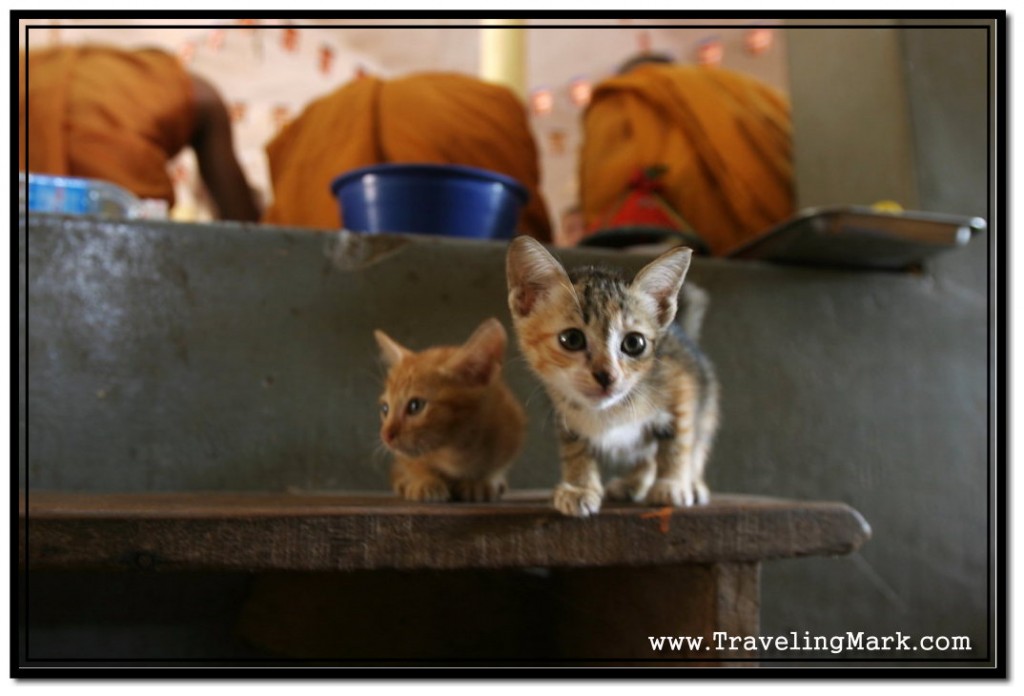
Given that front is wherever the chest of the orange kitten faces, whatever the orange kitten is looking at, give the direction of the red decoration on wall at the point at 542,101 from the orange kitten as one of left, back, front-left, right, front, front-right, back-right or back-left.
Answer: back-right

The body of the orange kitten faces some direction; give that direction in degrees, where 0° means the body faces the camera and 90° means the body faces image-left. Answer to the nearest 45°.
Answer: approximately 45°
